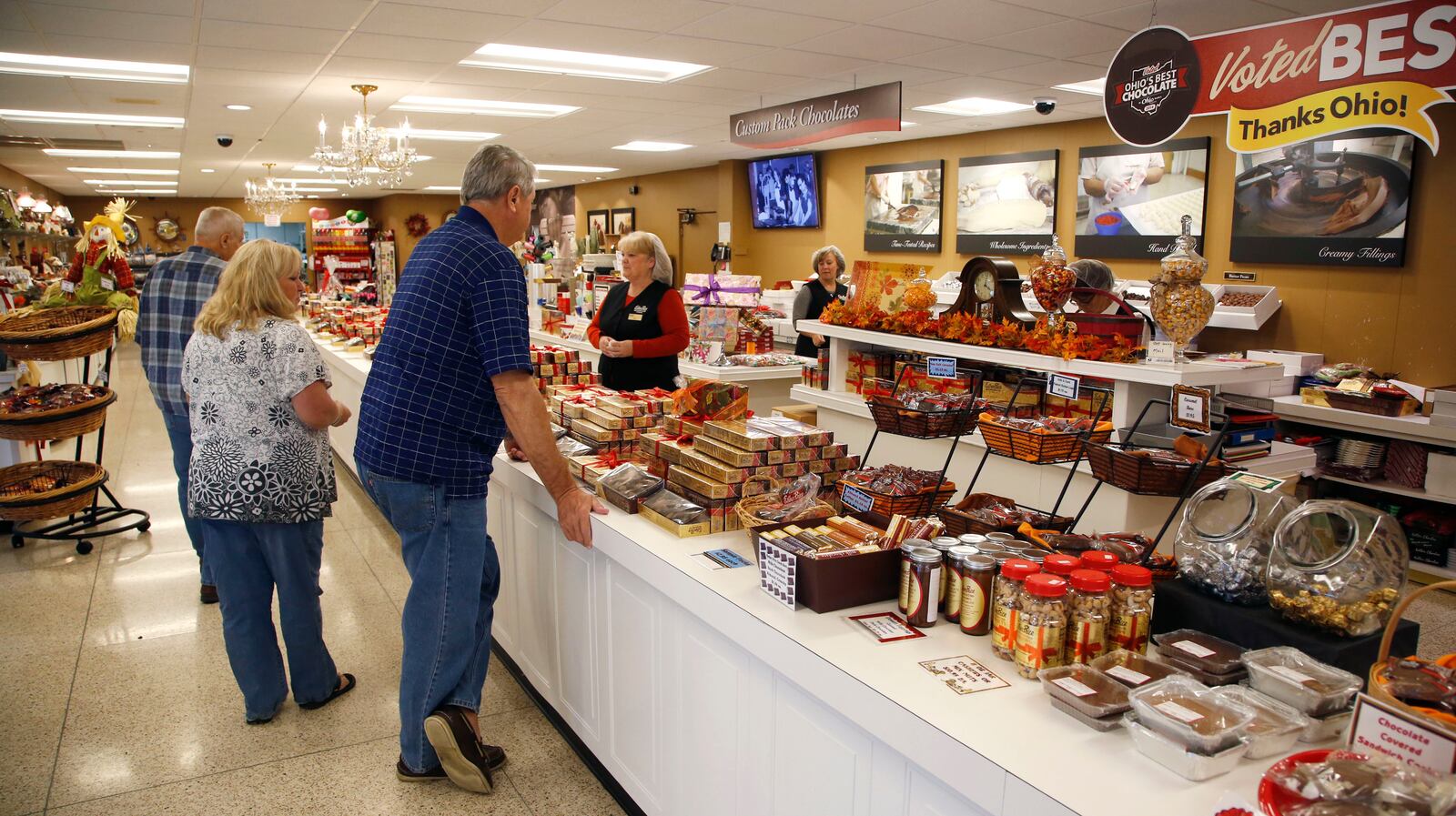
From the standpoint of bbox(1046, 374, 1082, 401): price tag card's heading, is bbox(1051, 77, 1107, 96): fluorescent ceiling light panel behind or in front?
behind

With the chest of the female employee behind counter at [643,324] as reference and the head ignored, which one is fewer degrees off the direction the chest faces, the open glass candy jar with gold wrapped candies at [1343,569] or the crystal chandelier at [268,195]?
the open glass candy jar with gold wrapped candies

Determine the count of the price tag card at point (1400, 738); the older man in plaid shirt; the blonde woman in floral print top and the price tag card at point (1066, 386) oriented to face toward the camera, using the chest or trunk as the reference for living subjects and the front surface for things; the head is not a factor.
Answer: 2

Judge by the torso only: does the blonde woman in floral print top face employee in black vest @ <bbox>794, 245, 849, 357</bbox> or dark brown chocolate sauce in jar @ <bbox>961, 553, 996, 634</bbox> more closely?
the employee in black vest

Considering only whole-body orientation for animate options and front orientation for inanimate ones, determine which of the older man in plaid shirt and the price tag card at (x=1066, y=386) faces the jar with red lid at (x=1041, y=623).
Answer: the price tag card

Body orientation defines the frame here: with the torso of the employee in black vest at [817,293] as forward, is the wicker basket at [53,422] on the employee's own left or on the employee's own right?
on the employee's own right

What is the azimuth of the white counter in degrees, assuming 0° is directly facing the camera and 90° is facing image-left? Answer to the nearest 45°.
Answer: approximately 45°

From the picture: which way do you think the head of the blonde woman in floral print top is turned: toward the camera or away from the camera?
away from the camera

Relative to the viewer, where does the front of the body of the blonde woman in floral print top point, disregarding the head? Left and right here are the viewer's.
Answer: facing away from the viewer and to the right of the viewer
